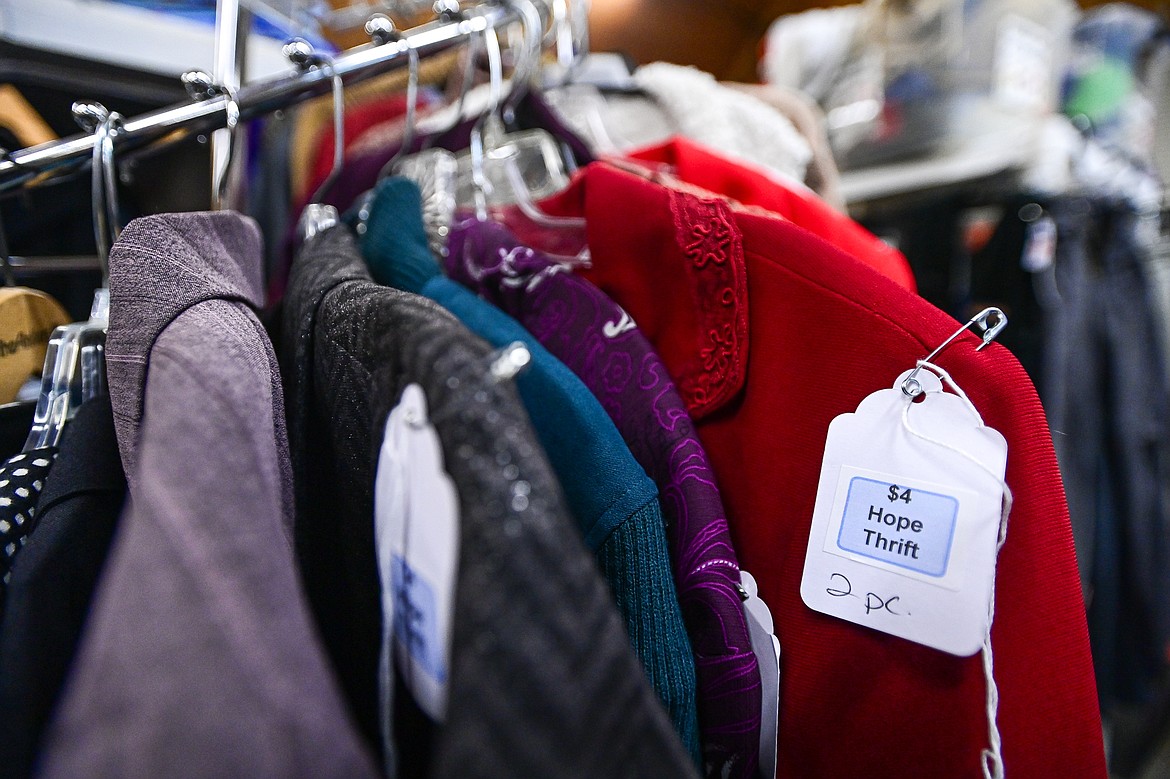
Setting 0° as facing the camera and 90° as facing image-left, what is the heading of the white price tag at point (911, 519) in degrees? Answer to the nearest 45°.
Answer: approximately 0°

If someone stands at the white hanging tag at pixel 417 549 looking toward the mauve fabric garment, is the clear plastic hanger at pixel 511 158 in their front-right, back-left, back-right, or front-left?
back-right

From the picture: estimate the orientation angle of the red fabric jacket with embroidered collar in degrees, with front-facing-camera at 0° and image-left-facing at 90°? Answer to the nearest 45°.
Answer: approximately 45°
